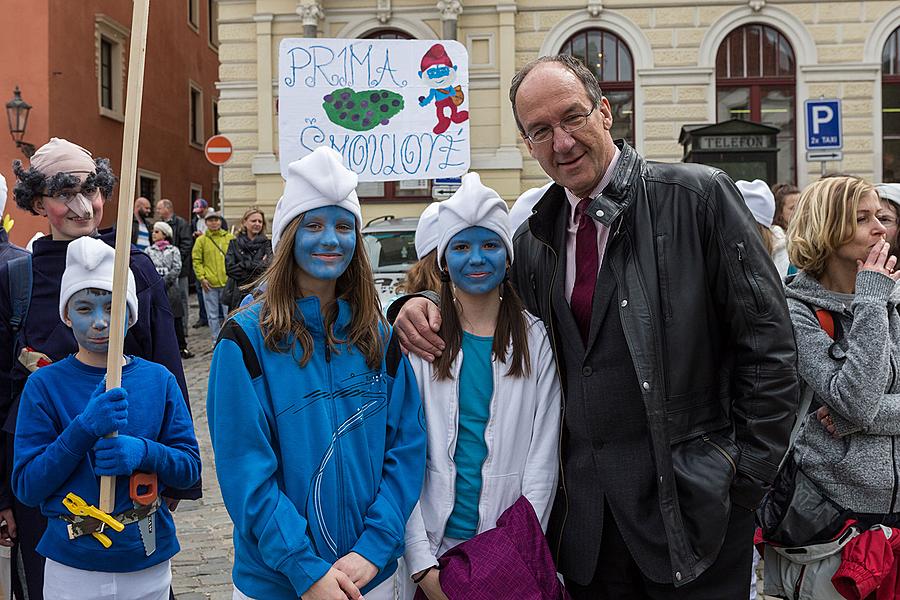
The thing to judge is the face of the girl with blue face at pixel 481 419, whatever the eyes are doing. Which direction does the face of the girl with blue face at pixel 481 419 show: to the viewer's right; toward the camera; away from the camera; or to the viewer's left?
toward the camera

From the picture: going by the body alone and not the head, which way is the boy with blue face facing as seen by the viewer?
toward the camera

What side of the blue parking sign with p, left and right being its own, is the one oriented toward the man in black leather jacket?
front

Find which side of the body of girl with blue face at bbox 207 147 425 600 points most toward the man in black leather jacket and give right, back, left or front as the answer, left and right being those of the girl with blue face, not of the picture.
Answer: left

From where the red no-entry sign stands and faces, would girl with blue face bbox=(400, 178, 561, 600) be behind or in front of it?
in front

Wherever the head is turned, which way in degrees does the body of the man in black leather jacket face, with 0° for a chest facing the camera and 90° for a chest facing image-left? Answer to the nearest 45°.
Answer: approximately 45°

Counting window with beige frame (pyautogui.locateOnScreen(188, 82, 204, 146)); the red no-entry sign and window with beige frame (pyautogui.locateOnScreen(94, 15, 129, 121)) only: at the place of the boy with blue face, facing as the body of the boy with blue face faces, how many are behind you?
3

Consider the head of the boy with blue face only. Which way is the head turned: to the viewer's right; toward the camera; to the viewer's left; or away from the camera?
toward the camera

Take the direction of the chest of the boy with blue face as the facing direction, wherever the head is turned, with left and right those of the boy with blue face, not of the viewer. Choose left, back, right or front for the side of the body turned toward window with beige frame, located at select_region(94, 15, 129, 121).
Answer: back

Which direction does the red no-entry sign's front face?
toward the camera

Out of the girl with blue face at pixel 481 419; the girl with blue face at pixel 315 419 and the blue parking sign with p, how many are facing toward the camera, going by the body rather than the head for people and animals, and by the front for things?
3

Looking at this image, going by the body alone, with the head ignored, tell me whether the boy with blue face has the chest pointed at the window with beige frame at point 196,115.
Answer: no

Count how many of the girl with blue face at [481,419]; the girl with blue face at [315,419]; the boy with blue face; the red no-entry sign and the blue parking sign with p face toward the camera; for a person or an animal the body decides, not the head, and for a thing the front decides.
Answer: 5

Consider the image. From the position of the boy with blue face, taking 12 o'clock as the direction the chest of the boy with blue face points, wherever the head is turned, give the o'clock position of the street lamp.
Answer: The street lamp is roughly at 6 o'clock from the boy with blue face.

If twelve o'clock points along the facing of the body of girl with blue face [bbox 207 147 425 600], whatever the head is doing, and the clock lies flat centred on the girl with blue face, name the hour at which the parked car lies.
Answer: The parked car is roughly at 6 o'clock from the girl with blue face.

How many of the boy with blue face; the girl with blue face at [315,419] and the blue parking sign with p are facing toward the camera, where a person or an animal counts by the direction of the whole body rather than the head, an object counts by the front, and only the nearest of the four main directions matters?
3

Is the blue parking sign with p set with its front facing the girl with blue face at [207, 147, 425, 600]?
yes

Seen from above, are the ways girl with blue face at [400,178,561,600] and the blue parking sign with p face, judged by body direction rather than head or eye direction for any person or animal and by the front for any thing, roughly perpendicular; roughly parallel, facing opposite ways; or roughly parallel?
roughly parallel

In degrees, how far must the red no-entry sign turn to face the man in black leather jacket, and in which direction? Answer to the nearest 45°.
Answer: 0° — it already faces them

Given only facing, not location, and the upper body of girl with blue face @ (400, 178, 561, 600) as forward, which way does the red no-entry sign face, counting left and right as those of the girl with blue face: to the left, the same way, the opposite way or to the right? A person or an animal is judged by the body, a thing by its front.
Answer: the same way
